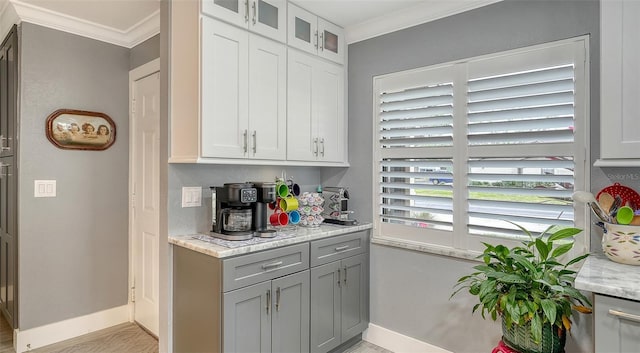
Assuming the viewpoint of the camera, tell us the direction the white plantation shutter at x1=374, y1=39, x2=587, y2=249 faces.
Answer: facing the viewer and to the left of the viewer

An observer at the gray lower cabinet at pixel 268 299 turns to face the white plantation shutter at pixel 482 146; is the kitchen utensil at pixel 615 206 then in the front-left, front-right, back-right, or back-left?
front-right

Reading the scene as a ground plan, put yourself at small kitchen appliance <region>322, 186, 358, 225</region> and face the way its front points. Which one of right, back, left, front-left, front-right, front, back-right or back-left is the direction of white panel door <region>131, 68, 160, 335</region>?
back-right

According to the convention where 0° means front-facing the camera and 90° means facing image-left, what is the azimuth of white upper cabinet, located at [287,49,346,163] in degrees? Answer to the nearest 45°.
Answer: approximately 315°

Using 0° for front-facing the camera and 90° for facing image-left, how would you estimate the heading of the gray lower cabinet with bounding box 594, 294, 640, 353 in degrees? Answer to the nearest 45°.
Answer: approximately 45°

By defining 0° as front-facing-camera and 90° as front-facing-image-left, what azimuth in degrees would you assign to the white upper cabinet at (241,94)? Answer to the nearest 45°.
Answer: approximately 315°
